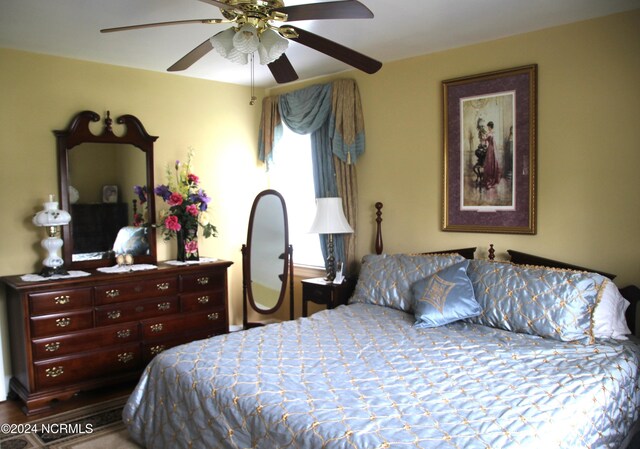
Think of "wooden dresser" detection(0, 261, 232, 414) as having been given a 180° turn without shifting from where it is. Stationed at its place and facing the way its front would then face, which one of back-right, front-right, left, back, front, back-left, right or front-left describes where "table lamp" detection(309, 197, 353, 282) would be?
back-right

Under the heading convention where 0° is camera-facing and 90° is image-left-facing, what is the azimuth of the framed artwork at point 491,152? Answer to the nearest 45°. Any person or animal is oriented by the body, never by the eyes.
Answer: approximately 45°

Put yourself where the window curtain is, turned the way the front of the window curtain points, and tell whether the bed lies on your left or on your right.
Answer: on your left

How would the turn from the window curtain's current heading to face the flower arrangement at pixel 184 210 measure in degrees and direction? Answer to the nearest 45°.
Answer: approximately 45° to its right

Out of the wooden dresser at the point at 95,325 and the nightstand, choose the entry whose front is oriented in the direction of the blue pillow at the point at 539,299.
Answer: the wooden dresser

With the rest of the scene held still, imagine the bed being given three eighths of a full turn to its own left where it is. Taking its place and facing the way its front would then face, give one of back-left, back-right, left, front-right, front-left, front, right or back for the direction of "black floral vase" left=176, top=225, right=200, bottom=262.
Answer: back-left

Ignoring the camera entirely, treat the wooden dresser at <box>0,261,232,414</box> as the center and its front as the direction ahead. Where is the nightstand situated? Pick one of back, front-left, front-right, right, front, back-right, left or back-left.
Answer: front-left

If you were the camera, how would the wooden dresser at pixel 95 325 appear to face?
facing the viewer and to the right of the viewer

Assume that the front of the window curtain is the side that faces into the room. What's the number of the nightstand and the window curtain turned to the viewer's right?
0

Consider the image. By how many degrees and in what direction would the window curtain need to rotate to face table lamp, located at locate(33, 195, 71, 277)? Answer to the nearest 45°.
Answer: approximately 45° to its right

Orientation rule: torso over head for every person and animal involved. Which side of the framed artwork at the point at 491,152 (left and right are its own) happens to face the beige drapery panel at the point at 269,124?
right

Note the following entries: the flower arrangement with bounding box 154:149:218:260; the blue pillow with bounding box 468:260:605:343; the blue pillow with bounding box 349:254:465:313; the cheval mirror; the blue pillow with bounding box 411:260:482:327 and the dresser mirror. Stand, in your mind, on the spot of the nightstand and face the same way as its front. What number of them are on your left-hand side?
3
